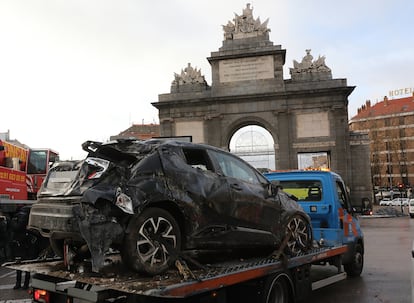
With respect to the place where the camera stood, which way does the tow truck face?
facing away from the viewer and to the right of the viewer

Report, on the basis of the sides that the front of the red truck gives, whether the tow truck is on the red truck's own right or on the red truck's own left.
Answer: on the red truck's own right

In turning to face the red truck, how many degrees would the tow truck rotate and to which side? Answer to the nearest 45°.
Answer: approximately 90° to its left

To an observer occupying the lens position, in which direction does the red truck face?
facing away from the viewer and to the right of the viewer

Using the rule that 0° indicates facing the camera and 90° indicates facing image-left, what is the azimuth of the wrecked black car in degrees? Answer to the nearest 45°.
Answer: approximately 225°
